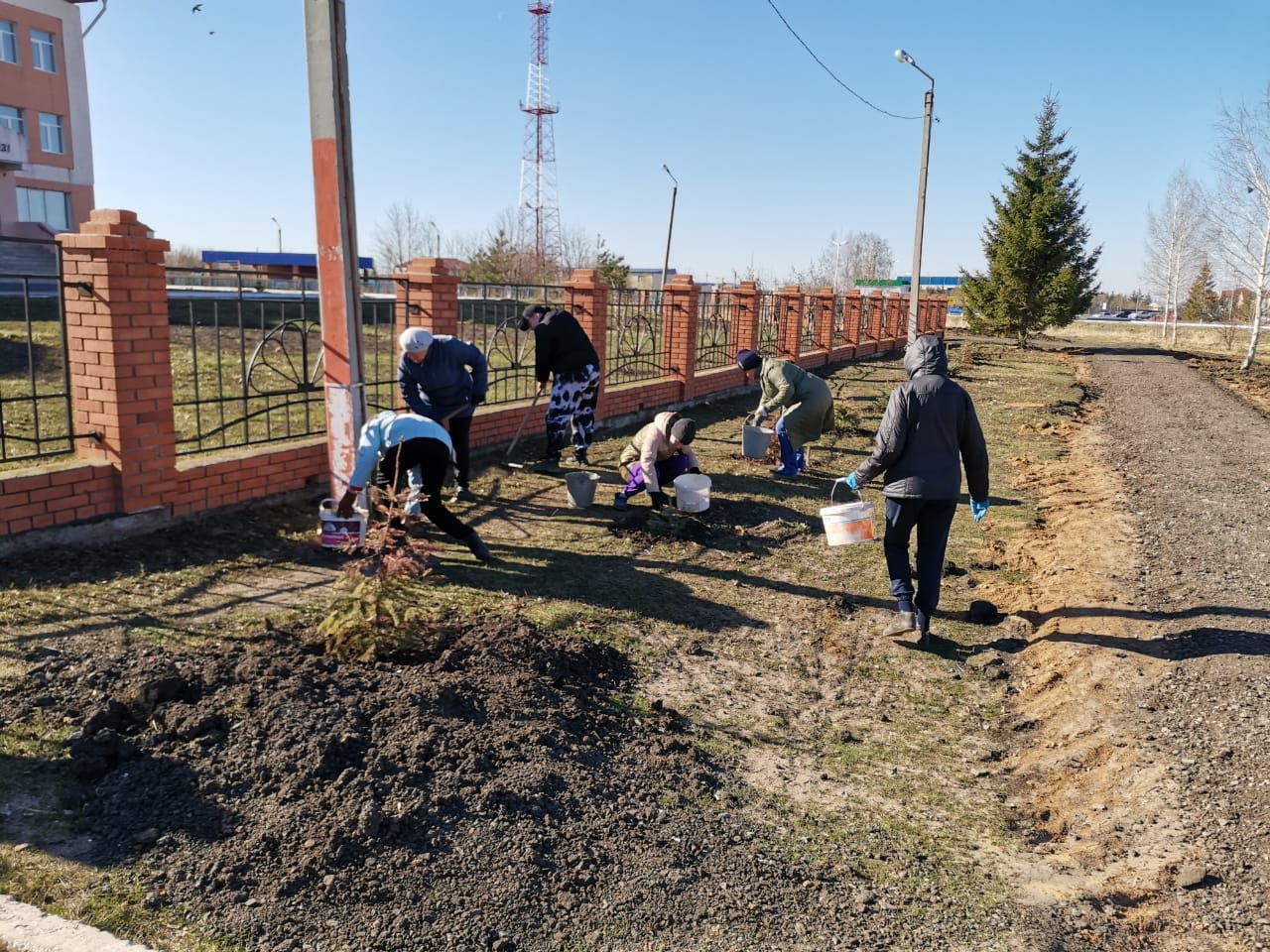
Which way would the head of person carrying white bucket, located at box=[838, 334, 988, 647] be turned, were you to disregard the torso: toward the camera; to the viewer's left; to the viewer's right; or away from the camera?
away from the camera

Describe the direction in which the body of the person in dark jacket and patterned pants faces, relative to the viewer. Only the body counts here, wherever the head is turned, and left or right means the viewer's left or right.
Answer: facing to the left of the viewer

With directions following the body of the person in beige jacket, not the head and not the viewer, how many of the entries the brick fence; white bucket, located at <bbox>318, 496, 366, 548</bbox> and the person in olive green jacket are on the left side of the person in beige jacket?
1

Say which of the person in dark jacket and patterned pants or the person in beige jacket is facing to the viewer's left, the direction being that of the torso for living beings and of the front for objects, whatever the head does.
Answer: the person in dark jacket and patterned pants

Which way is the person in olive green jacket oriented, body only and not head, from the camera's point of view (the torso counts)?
to the viewer's left

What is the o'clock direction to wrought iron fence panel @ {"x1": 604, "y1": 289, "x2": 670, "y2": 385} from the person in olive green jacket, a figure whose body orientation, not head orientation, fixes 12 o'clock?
The wrought iron fence panel is roughly at 2 o'clock from the person in olive green jacket.

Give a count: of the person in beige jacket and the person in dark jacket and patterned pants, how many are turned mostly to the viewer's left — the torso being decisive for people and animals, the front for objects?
1

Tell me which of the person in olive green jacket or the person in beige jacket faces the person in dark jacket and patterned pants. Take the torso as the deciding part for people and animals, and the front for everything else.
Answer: the person in olive green jacket

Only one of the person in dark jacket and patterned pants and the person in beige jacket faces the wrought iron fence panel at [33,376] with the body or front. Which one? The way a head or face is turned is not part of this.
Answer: the person in dark jacket and patterned pants

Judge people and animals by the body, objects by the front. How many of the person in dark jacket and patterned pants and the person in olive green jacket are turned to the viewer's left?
2

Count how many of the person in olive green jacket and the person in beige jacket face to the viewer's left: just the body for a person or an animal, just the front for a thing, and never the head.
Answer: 1

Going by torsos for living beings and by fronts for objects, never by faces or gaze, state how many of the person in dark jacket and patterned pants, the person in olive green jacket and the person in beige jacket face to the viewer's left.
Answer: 2
